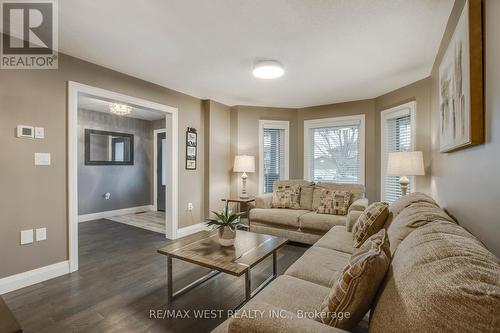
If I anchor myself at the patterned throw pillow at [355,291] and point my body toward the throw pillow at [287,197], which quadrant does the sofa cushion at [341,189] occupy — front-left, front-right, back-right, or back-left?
front-right

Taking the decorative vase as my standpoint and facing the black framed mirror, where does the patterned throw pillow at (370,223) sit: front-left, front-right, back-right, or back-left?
back-right

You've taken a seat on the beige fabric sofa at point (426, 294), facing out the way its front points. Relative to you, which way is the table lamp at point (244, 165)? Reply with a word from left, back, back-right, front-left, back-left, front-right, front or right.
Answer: front-right

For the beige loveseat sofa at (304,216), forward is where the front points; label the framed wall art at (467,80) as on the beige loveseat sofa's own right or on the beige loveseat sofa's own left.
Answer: on the beige loveseat sofa's own left

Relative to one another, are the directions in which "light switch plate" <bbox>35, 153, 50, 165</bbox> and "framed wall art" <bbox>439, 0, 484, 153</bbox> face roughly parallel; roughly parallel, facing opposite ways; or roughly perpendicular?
roughly parallel, facing opposite ways

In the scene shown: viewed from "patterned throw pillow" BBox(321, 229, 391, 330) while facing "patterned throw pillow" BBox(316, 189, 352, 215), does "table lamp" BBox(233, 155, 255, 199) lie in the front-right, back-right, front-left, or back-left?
front-left

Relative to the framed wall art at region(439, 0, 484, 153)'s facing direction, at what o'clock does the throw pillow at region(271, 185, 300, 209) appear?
The throw pillow is roughly at 1 o'clock from the framed wall art.

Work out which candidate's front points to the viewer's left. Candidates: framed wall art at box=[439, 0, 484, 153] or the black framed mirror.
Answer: the framed wall art

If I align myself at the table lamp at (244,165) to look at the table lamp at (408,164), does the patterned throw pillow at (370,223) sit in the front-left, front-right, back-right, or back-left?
front-right

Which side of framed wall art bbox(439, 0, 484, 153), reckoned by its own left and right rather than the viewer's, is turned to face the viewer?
left

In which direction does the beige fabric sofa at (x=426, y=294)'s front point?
to the viewer's left

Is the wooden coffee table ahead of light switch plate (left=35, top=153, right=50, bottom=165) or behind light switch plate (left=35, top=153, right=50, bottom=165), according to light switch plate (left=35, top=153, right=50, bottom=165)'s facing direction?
ahead

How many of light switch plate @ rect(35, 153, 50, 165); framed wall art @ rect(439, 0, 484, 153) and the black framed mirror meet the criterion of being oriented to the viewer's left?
1

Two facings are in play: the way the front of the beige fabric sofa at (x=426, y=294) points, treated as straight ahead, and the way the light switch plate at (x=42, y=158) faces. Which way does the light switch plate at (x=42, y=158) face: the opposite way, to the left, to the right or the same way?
the opposite way

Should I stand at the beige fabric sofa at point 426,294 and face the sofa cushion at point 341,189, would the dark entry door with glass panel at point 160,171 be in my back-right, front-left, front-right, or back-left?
front-left

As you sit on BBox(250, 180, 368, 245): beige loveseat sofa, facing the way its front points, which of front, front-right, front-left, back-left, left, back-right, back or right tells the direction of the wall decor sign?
front-right

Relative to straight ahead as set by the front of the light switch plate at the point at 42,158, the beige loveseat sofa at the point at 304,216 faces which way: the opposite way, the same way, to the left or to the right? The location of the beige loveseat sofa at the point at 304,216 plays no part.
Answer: to the right

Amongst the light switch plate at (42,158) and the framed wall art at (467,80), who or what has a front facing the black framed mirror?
the framed wall art

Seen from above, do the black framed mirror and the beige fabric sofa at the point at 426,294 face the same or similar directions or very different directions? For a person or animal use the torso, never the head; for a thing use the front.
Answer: very different directions
